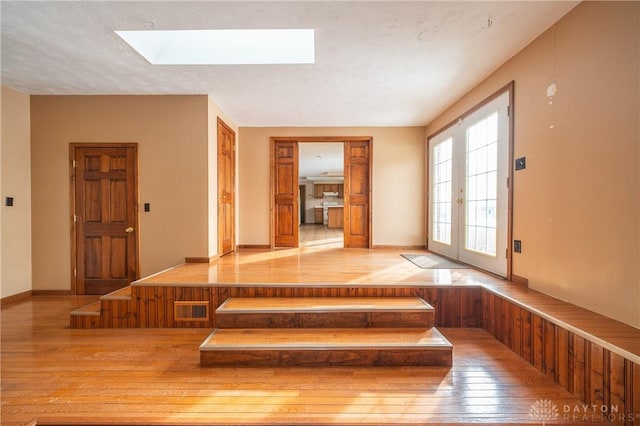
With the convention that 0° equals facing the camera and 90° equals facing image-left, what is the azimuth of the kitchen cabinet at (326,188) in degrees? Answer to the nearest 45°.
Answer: approximately 0°

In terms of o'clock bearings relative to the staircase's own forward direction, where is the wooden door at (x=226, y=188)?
The wooden door is roughly at 5 o'clock from the staircase.

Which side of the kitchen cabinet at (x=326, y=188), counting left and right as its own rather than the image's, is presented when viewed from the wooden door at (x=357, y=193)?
front

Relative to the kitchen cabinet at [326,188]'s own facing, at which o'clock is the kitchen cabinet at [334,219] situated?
the kitchen cabinet at [334,219] is roughly at 12 o'clock from the kitchen cabinet at [326,188].

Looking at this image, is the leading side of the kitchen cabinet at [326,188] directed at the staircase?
yes

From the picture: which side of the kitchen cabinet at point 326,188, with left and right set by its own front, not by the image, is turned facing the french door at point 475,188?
front

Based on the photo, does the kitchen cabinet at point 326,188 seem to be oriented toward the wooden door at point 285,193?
yes

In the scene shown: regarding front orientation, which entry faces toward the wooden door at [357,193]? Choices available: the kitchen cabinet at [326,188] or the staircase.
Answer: the kitchen cabinet

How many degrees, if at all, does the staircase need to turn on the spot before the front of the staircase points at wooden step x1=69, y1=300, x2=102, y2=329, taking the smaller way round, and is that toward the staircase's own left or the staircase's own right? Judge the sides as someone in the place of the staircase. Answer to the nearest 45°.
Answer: approximately 90° to the staircase's own right
